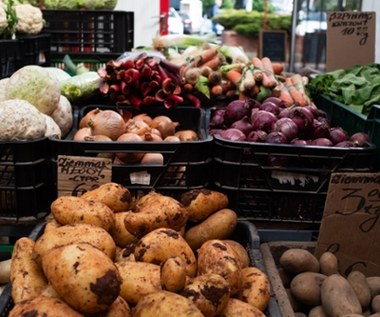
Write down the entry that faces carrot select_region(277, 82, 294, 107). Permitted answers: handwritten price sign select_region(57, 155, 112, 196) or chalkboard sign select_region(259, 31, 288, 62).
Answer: the chalkboard sign

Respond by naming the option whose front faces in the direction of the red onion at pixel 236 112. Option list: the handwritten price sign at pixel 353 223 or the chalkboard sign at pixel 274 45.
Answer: the chalkboard sign

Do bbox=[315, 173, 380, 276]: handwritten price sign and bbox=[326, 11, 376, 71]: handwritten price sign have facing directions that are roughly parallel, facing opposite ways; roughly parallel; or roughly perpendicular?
roughly parallel

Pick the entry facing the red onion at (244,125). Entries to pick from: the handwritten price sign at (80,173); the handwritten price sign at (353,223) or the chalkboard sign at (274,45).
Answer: the chalkboard sign

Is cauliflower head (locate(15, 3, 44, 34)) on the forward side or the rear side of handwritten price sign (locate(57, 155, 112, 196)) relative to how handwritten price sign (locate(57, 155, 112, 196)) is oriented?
on the rear side

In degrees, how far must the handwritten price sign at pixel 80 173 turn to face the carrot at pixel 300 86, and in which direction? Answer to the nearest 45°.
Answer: approximately 135° to its left

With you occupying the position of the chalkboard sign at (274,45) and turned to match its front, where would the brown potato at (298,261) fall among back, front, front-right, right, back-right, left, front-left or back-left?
front

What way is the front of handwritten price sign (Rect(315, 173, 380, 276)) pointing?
toward the camera

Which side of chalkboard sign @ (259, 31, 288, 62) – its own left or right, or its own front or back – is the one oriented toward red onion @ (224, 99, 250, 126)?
front

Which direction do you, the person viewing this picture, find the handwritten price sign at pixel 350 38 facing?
facing the viewer

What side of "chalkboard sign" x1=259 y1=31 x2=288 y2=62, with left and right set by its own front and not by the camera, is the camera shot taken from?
front

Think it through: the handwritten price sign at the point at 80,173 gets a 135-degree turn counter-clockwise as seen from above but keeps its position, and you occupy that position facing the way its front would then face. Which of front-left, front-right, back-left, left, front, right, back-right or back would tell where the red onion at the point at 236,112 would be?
front

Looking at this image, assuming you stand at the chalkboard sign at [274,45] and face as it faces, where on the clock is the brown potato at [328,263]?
The brown potato is roughly at 12 o'clock from the chalkboard sign.
